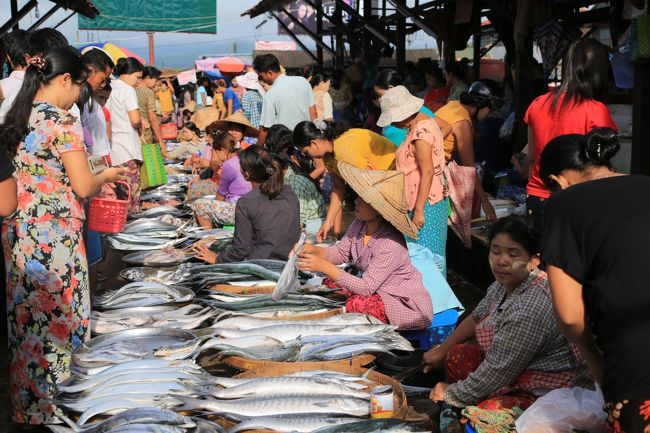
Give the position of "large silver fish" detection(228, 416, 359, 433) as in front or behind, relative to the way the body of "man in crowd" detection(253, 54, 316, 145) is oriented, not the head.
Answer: behind

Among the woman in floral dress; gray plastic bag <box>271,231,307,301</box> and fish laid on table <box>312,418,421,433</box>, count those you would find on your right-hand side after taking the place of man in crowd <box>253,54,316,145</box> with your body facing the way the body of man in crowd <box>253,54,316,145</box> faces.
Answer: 0

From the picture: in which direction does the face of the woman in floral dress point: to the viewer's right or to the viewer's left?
to the viewer's right

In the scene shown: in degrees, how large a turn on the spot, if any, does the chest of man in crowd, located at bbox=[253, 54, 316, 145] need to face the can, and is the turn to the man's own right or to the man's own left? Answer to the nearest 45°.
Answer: approximately 135° to the man's own left

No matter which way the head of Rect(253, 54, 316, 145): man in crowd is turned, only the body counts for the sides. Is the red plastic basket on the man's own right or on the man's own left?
on the man's own left

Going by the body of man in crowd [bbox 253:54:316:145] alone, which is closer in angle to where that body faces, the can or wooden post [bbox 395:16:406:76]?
the wooden post
